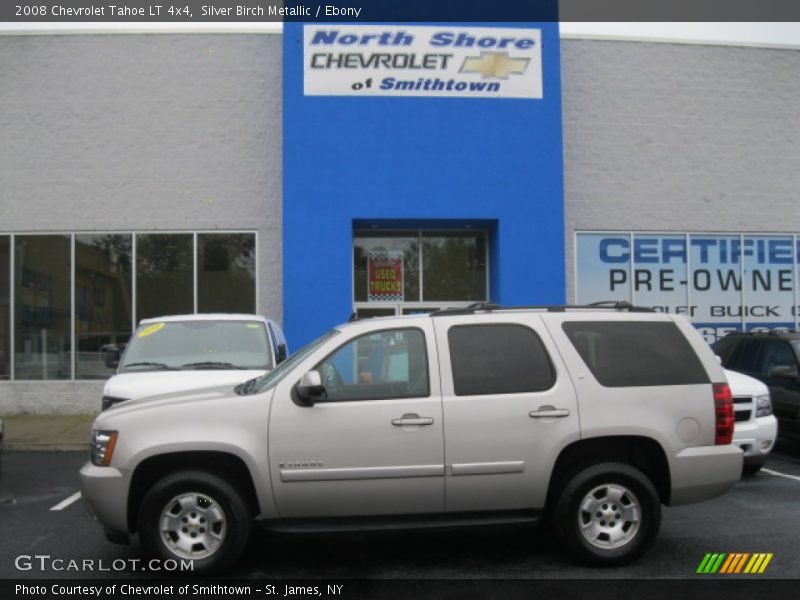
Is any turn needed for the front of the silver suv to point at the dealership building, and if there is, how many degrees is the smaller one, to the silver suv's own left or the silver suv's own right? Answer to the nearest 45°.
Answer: approximately 90° to the silver suv's own right

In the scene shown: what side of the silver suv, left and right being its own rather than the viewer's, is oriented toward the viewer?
left

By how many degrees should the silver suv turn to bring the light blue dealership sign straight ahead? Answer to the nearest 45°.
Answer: approximately 135° to its right

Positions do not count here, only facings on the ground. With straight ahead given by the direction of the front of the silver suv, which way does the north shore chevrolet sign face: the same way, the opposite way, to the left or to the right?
to the left

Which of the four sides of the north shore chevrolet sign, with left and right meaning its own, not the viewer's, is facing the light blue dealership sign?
left

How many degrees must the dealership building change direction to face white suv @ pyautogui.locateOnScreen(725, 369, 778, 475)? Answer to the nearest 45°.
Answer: approximately 45° to its left

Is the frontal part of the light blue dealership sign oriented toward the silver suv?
yes

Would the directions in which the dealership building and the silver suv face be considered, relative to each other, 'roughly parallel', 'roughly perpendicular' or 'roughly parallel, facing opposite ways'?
roughly perpendicular

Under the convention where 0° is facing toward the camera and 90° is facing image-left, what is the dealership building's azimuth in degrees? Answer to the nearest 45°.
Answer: approximately 0°

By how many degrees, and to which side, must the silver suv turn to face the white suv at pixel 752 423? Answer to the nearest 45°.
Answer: approximately 135° to its right

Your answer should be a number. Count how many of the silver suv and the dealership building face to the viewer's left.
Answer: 1

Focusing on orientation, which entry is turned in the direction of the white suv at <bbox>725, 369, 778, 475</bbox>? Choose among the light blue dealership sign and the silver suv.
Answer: the light blue dealership sign

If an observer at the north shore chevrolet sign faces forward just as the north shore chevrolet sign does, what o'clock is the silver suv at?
The silver suv is roughly at 12 o'clock from the north shore chevrolet sign.

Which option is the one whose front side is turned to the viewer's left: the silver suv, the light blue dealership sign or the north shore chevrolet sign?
the silver suv

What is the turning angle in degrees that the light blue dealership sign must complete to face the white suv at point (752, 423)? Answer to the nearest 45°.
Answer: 0° — it already faces it
